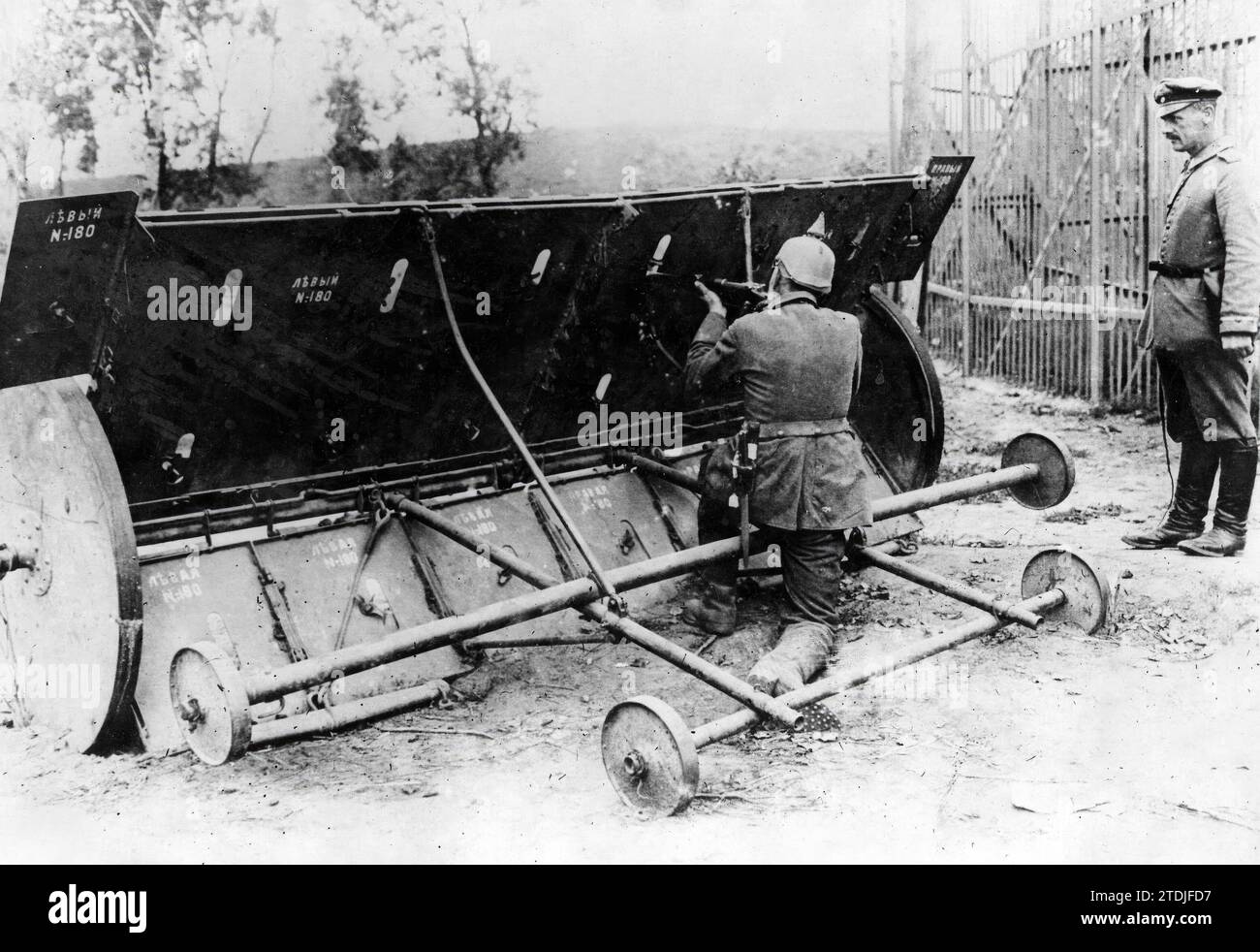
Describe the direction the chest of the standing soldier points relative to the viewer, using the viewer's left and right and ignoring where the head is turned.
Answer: facing to the left of the viewer

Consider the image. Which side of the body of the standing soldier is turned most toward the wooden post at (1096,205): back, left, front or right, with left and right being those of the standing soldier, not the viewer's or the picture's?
right

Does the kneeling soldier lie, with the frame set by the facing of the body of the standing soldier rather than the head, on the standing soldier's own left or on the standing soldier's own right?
on the standing soldier's own left

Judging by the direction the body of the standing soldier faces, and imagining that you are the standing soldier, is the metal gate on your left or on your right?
on your right

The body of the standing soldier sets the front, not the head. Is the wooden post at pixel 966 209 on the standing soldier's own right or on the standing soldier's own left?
on the standing soldier's own right

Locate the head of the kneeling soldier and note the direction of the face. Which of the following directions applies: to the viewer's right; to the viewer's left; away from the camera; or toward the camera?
away from the camera

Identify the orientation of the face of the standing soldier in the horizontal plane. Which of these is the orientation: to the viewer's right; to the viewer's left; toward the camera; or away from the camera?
to the viewer's left
